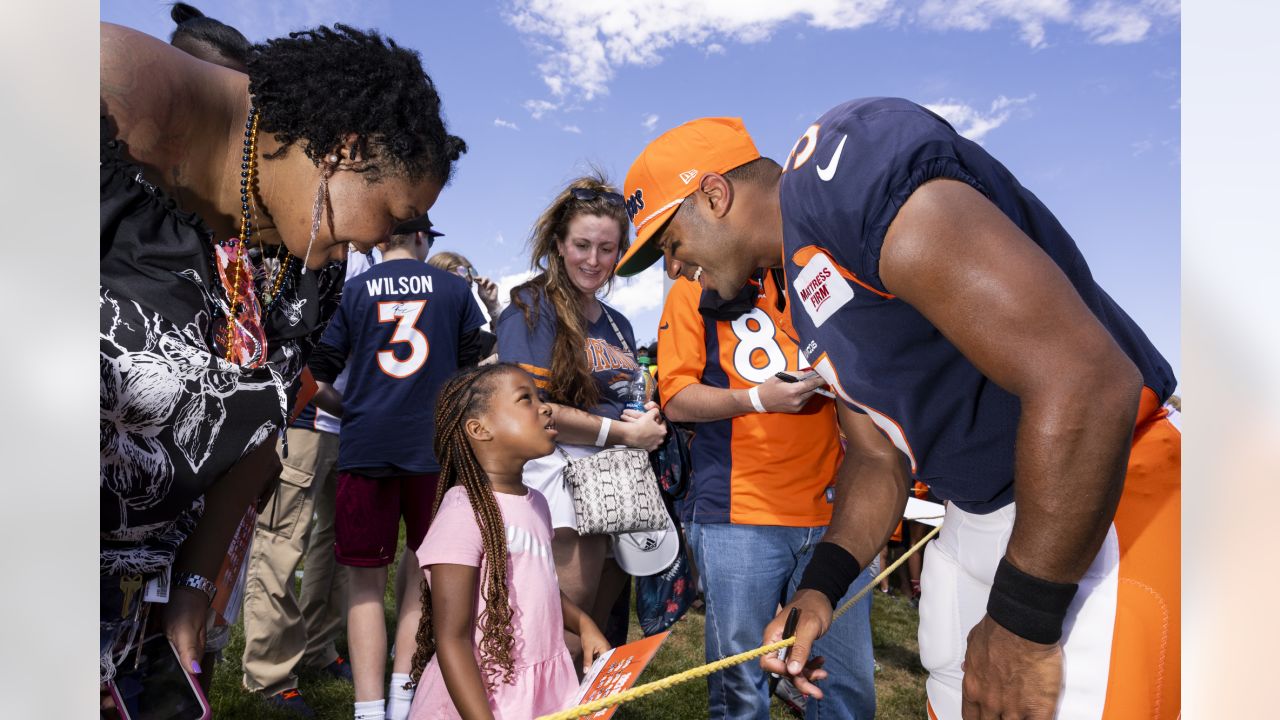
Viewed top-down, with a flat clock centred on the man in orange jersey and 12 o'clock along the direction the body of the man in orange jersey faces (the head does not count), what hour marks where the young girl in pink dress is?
The young girl in pink dress is roughly at 3 o'clock from the man in orange jersey.

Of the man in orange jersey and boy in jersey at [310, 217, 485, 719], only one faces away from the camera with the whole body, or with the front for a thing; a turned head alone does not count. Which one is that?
the boy in jersey

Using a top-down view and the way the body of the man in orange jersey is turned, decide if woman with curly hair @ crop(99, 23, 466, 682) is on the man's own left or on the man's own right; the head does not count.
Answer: on the man's own right

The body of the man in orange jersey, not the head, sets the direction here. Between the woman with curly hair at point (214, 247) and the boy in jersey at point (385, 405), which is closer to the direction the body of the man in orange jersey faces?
the woman with curly hair

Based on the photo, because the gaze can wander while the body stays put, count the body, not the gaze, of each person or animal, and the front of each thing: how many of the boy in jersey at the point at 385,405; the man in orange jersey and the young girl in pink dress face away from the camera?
1

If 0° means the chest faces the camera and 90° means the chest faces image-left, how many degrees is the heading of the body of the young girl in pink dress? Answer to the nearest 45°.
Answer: approximately 315°

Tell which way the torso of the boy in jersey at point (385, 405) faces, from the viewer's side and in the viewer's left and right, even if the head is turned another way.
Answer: facing away from the viewer

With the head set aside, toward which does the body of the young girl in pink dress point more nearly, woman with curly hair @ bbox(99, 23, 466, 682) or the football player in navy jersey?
the football player in navy jersey

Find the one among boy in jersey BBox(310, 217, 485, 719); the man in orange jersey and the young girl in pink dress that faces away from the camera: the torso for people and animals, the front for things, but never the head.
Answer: the boy in jersey

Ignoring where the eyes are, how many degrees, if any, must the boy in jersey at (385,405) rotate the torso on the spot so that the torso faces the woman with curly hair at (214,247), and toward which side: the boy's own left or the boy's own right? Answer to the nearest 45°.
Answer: approximately 180°

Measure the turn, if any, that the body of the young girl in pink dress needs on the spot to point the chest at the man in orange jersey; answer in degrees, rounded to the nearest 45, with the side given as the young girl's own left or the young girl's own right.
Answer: approximately 90° to the young girl's own left

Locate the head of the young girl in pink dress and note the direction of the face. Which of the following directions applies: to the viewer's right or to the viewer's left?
to the viewer's right

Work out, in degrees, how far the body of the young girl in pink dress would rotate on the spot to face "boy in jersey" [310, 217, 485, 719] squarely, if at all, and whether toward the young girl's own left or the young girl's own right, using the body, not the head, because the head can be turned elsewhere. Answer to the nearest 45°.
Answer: approximately 135° to the young girl's own left

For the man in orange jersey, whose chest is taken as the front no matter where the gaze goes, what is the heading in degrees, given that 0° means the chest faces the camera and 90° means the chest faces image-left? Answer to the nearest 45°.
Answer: approximately 315°
